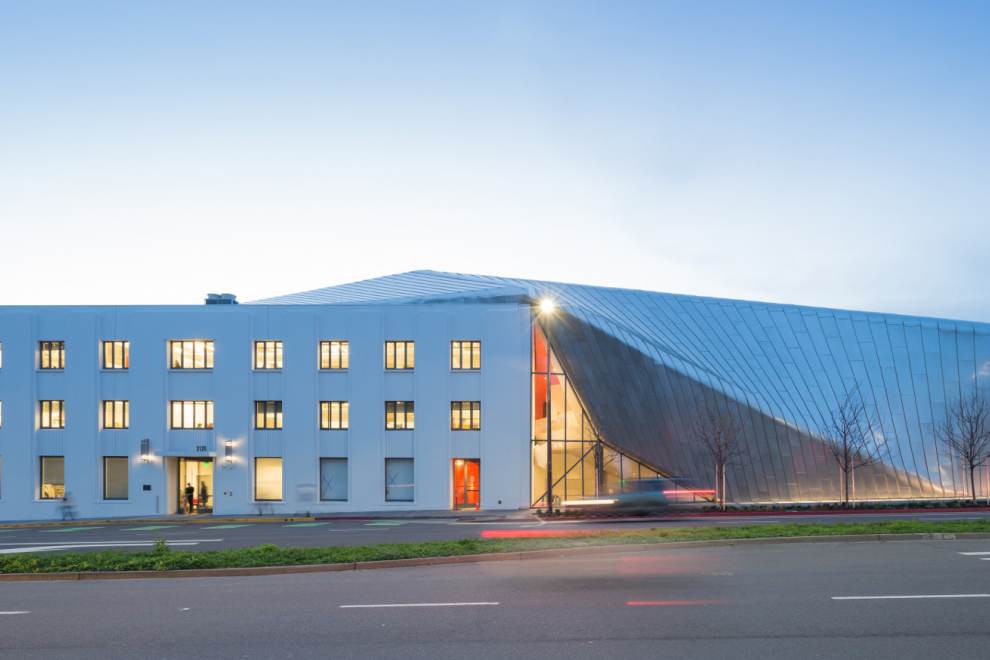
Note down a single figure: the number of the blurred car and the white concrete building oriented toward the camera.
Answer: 1

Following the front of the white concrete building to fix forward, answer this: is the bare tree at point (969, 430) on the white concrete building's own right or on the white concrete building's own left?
on the white concrete building's own left

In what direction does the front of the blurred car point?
to the viewer's left

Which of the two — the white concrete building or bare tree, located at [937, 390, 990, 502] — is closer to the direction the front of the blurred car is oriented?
the white concrete building

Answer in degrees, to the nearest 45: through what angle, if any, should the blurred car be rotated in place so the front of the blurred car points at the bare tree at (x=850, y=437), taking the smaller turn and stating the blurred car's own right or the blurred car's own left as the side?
approximately 135° to the blurred car's own right

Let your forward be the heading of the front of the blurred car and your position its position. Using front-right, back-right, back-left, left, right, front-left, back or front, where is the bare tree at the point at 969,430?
back-right
